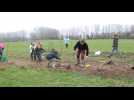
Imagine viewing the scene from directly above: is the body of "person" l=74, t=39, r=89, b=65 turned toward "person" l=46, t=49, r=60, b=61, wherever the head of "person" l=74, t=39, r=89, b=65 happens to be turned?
no

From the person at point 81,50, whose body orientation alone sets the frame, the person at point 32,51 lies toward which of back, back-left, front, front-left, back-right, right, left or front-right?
right

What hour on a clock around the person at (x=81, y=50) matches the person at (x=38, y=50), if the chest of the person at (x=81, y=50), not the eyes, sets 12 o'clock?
the person at (x=38, y=50) is roughly at 3 o'clock from the person at (x=81, y=50).

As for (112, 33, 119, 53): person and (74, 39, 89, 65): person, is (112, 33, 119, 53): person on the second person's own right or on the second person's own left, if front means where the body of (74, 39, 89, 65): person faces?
on the second person's own left

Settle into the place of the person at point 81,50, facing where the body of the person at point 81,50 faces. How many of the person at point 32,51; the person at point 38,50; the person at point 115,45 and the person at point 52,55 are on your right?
3

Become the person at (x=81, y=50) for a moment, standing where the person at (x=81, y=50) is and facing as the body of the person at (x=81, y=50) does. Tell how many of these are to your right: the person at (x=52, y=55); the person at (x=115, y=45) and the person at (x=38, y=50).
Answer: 2

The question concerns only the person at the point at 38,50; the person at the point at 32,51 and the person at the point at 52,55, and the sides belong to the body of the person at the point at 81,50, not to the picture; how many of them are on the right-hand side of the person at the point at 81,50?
3

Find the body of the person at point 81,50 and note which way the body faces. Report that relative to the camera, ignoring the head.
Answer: toward the camera
